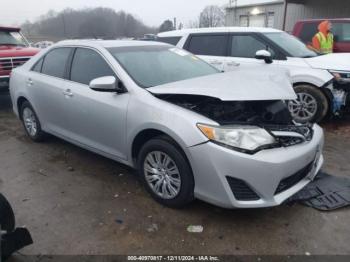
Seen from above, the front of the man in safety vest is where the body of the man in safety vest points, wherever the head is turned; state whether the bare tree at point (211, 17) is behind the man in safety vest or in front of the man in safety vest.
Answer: behind

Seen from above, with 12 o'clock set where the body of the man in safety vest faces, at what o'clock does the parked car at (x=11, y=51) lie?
The parked car is roughly at 4 o'clock from the man in safety vest.

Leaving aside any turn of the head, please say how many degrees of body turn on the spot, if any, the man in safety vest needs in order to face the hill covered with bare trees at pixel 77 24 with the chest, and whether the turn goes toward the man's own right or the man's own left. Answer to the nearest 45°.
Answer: approximately 180°

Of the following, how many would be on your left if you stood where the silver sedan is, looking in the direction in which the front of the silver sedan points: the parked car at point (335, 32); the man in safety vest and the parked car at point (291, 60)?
3

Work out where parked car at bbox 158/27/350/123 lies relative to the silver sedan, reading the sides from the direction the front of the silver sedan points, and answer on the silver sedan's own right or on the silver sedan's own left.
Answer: on the silver sedan's own left

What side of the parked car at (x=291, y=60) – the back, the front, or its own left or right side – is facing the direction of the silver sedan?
right
